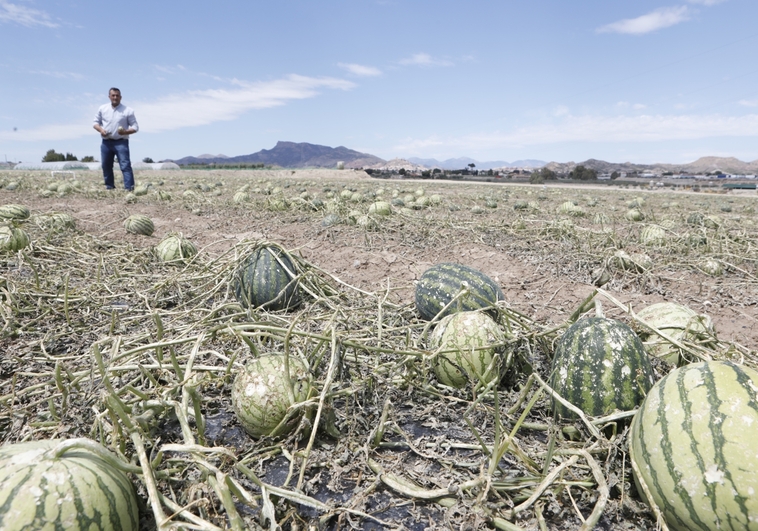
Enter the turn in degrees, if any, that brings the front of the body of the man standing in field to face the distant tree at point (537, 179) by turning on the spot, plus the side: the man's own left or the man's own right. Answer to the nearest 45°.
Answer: approximately 135° to the man's own left

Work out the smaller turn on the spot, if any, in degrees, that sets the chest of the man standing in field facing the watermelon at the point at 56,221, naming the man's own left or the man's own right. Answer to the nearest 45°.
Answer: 0° — they already face it

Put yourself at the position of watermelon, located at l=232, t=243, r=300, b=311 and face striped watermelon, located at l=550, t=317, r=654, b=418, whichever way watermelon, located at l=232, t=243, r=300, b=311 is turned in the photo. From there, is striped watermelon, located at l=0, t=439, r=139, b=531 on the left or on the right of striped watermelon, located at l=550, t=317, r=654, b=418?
right

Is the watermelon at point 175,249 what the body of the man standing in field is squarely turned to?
yes

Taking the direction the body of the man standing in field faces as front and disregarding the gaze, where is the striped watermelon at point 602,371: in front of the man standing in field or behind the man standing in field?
in front

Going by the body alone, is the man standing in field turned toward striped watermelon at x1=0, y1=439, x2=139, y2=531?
yes

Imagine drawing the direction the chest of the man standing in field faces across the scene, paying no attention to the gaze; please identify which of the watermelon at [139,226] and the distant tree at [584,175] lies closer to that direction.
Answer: the watermelon

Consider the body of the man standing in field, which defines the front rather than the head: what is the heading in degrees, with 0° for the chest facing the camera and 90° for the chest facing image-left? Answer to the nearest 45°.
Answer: approximately 0°

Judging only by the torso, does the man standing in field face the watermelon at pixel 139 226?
yes

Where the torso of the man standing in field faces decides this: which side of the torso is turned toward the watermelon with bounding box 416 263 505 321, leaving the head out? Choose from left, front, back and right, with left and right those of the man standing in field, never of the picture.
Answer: front

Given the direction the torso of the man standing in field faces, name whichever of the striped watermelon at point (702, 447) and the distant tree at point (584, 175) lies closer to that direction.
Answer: the striped watermelon

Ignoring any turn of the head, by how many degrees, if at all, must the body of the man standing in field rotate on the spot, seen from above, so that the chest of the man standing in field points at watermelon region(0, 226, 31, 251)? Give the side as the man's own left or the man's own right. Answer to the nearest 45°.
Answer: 0° — they already face it

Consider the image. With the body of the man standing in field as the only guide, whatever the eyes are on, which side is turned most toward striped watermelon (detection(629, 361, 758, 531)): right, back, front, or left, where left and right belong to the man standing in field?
front
